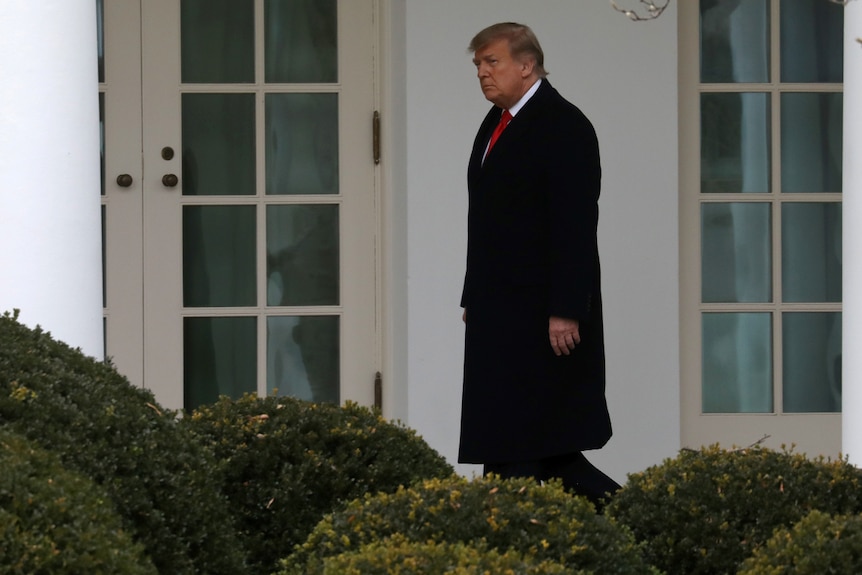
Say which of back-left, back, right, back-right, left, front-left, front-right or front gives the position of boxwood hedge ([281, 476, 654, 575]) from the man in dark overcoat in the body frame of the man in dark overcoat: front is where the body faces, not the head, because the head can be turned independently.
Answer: front-left

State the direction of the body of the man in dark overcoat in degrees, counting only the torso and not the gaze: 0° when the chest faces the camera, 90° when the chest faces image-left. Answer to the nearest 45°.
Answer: approximately 45°

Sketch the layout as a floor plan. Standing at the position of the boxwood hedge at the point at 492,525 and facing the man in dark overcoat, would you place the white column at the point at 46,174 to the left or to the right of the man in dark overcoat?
left

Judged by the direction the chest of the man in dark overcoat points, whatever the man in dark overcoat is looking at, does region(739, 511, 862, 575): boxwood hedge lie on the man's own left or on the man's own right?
on the man's own left

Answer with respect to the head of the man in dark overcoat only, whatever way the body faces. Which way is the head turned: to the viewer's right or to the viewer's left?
to the viewer's left

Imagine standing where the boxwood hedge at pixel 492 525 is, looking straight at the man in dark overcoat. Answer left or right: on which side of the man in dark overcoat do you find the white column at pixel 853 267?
right
